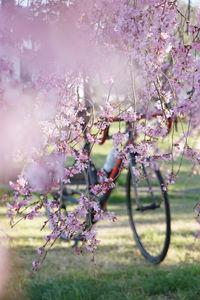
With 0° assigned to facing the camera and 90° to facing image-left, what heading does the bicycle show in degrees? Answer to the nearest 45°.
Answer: approximately 315°
